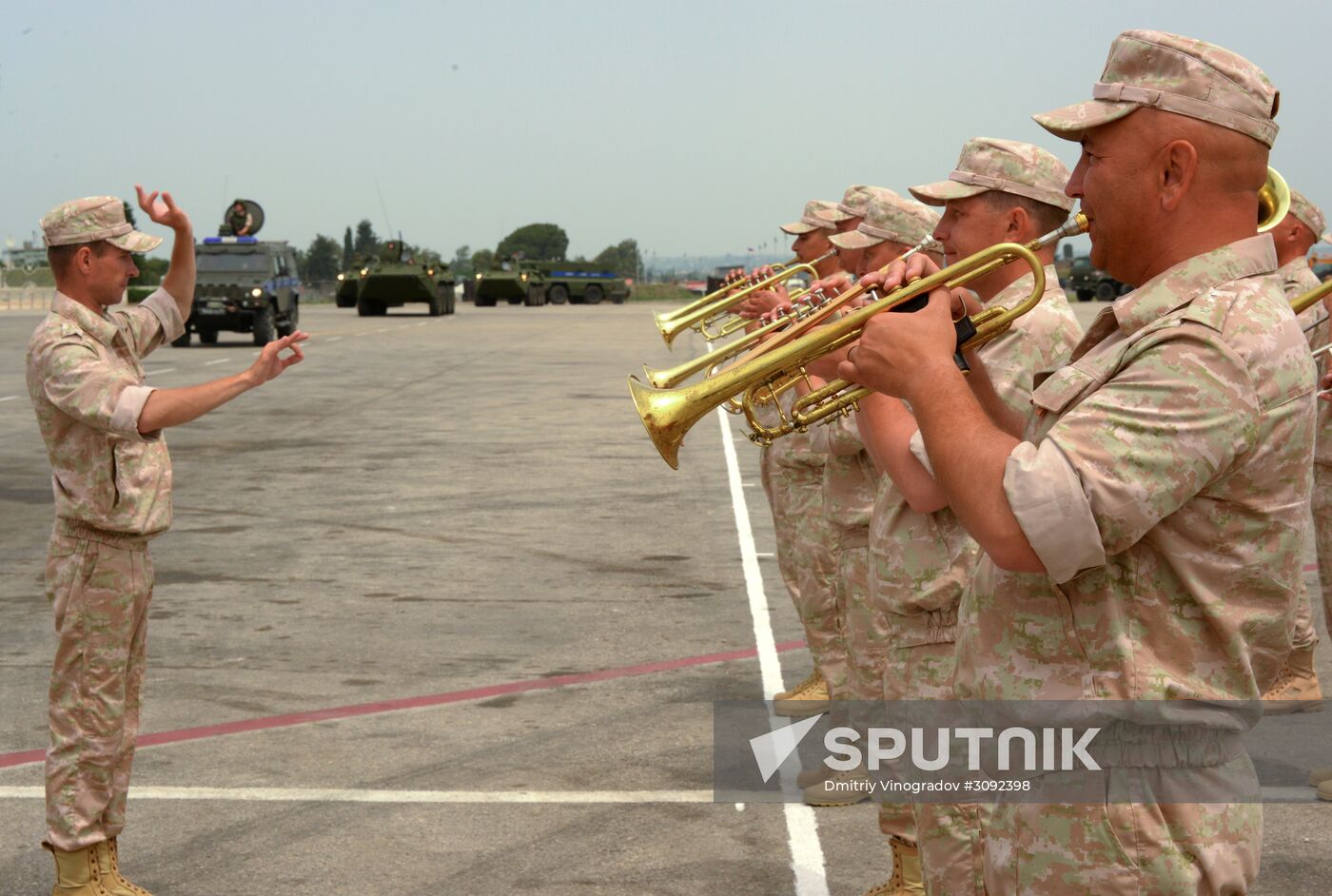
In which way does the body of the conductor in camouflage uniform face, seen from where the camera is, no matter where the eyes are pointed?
to the viewer's right

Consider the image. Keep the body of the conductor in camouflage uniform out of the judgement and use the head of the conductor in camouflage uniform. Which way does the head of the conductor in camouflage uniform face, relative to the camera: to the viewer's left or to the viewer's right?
to the viewer's right

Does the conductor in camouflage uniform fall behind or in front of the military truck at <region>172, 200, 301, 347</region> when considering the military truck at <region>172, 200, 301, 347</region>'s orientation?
in front

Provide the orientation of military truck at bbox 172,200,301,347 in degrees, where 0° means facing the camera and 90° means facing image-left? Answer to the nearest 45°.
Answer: approximately 0°

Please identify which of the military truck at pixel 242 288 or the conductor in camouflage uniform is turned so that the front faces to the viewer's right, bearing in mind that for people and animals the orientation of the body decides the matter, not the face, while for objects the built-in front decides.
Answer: the conductor in camouflage uniform

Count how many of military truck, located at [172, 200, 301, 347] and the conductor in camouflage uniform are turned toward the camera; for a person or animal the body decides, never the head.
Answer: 1

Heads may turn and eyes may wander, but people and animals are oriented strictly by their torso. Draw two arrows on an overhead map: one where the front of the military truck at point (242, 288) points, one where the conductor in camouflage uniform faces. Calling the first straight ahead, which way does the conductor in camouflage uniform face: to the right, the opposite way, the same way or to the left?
to the left

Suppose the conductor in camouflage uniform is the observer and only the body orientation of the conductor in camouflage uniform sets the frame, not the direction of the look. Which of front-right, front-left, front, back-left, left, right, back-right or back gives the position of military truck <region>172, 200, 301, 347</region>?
left
